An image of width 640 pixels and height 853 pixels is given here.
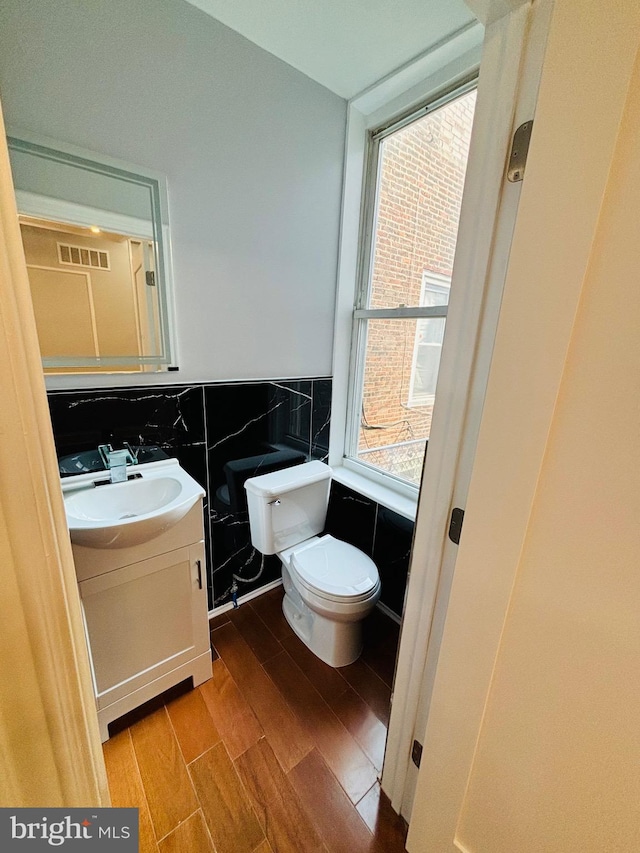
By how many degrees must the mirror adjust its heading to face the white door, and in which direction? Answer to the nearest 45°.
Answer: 0° — it already faces it

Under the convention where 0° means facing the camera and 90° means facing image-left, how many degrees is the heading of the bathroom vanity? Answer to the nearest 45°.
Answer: approximately 315°

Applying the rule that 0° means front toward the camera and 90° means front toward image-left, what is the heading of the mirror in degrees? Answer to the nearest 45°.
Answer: approximately 315°

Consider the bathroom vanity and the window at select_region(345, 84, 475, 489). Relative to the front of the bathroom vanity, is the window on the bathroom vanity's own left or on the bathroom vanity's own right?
on the bathroom vanity's own left
